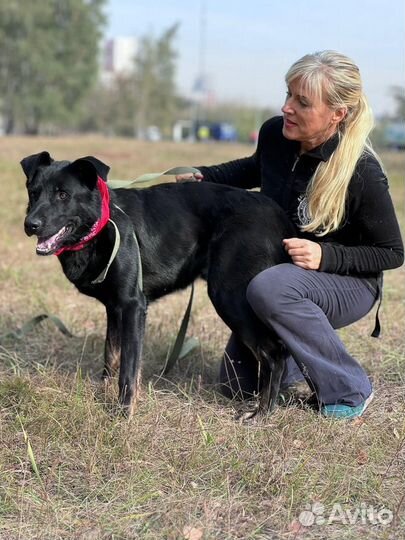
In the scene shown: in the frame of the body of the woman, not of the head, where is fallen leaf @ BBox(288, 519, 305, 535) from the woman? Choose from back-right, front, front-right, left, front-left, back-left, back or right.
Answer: front-left

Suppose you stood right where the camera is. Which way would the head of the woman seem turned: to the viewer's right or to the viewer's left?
to the viewer's left

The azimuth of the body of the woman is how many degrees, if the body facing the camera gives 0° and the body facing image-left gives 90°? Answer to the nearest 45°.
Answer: approximately 45°

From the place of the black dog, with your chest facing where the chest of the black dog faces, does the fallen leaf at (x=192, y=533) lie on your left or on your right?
on your left

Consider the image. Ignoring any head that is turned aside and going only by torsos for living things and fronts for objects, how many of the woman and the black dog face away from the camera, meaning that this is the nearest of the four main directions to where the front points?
0

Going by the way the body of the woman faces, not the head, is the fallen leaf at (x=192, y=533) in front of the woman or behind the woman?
in front

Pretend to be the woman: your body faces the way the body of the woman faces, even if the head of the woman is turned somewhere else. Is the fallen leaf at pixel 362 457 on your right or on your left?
on your left

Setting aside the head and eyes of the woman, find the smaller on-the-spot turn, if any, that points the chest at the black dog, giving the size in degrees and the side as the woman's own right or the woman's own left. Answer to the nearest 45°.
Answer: approximately 45° to the woman's own right

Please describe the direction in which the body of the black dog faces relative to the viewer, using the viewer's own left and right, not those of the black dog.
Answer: facing to the left of the viewer

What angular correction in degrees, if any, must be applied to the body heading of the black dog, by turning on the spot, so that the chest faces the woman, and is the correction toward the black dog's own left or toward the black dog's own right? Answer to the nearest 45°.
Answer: approximately 180°
